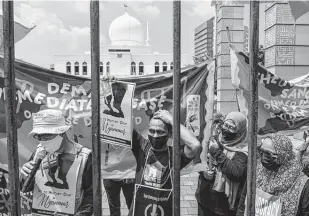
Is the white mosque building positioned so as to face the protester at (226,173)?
yes

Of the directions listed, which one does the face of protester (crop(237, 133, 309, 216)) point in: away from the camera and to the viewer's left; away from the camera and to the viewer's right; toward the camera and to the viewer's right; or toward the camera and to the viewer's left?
toward the camera and to the viewer's left

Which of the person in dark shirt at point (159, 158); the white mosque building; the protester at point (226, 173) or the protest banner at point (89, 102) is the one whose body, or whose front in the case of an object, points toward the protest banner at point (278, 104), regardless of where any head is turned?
the white mosque building

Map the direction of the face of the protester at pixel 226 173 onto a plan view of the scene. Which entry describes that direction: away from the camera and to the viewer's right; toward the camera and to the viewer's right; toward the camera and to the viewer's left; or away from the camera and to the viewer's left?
toward the camera and to the viewer's left

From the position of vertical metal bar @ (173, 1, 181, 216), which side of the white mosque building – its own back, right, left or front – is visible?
front

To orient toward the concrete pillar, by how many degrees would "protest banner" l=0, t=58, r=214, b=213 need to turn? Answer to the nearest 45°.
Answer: approximately 135° to its left

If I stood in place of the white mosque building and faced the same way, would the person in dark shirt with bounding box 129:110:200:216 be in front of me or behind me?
in front

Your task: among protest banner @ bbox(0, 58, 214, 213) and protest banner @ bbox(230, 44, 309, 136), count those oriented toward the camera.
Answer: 2

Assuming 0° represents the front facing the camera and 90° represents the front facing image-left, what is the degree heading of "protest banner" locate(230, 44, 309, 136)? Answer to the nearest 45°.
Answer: approximately 0°

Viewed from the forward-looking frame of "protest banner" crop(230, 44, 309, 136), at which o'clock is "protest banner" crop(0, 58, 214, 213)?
"protest banner" crop(0, 58, 214, 213) is roughly at 2 o'clock from "protest banner" crop(230, 44, 309, 136).

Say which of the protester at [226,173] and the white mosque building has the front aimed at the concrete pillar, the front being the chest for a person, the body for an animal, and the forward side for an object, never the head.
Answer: the white mosque building
